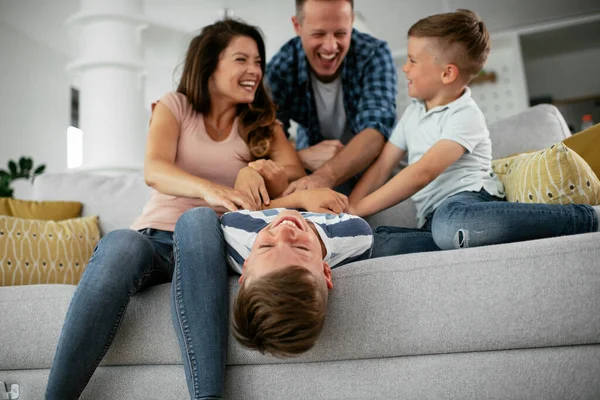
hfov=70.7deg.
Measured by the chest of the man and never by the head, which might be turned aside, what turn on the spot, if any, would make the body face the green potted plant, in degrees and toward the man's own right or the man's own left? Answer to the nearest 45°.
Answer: approximately 90° to the man's own right

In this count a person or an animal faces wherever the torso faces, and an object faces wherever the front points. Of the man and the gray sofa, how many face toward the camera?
2

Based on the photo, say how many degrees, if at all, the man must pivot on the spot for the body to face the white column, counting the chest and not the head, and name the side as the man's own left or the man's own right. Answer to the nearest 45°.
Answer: approximately 135° to the man's own right

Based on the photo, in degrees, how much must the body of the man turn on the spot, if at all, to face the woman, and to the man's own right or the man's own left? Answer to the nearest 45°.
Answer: approximately 45° to the man's own right

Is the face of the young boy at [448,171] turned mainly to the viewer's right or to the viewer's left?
to the viewer's left

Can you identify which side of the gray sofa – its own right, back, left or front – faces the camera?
front

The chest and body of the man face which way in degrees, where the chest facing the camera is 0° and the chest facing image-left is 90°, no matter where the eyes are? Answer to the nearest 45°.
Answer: approximately 0°

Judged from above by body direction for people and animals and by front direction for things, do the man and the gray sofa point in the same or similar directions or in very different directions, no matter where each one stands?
same or similar directions
